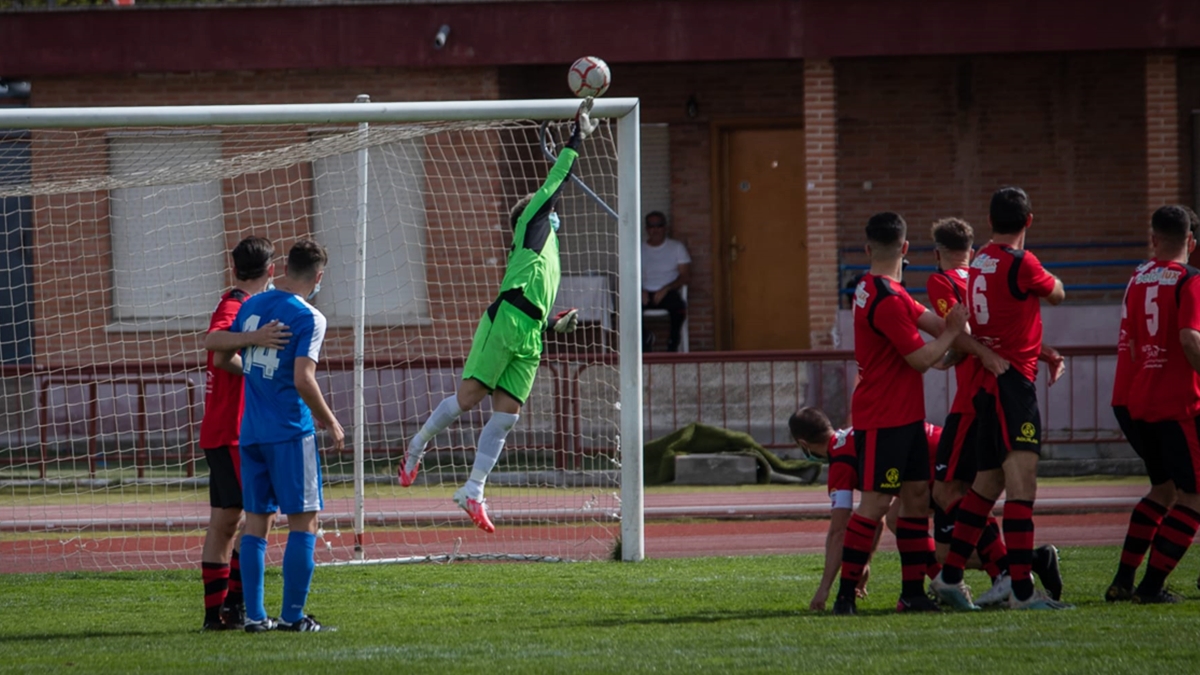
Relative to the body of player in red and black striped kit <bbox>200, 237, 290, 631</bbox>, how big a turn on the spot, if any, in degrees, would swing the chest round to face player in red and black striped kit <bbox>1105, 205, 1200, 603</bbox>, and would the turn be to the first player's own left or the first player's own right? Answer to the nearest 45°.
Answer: approximately 45° to the first player's own right

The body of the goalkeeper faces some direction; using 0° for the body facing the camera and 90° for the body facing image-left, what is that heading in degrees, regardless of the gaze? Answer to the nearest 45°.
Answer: approximately 270°

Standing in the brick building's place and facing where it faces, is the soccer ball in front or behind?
in front

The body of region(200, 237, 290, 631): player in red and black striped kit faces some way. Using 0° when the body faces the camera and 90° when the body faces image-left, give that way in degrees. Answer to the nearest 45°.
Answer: approximately 225°

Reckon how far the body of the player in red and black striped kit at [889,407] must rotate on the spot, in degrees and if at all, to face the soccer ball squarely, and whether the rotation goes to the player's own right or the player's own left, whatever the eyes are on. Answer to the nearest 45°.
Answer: approximately 90° to the player's own left

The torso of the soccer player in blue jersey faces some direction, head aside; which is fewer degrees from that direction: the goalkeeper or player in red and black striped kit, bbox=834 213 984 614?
the goalkeeper
